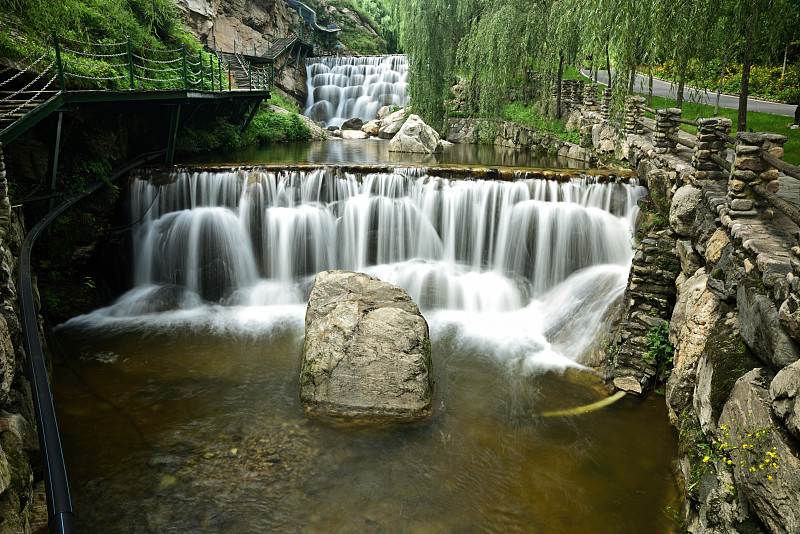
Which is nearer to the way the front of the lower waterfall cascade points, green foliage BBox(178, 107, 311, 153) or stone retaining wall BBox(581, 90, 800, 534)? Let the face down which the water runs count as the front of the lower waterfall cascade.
the stone retaining wall

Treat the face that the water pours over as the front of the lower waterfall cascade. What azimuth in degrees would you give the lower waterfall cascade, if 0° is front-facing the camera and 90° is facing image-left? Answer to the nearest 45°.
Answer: approximately 0°

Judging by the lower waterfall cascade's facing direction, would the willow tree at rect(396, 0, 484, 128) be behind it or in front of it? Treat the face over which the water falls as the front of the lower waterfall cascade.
behind

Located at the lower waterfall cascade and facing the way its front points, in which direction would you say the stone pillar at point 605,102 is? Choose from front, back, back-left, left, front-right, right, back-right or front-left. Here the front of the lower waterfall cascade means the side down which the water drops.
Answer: back-left

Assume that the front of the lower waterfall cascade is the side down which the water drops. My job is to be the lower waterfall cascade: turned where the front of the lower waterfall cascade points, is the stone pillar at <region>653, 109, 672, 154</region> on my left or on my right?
on my left

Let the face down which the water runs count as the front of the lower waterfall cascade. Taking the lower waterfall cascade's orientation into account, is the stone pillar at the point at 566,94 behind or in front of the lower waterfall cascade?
behind

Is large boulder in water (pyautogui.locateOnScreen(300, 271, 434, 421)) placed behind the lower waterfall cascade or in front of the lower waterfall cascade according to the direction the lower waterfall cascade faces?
in front

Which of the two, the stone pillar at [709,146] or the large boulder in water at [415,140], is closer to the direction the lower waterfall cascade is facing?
the stone pillar

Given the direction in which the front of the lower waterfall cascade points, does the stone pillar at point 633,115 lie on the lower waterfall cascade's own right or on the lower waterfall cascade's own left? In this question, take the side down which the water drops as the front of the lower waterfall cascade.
on the lower waterfall cascade's own left

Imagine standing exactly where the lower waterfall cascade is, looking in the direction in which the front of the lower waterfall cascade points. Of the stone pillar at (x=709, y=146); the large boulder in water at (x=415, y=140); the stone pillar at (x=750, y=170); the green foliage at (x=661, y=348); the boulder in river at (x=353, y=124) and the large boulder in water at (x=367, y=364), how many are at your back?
2

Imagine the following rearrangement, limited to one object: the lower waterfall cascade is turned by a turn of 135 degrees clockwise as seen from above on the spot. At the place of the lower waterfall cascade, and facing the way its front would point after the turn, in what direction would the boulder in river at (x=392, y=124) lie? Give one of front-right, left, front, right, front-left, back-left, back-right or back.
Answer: front-right
